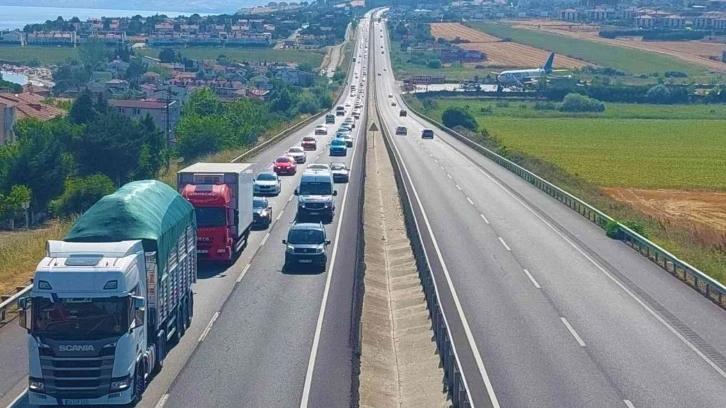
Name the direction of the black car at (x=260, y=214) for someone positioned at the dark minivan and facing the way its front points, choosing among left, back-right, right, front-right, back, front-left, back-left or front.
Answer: back

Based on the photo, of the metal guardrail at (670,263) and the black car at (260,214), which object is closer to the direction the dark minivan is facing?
the metal guardrail

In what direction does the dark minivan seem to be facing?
toward the camera

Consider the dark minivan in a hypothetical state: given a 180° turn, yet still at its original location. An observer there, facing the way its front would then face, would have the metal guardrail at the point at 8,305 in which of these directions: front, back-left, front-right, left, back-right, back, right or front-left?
back-left

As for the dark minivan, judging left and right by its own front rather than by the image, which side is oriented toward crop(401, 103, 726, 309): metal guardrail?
left

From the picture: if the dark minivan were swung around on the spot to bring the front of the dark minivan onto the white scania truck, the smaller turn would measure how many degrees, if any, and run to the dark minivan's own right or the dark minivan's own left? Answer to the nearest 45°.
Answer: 0° — it already faces it
